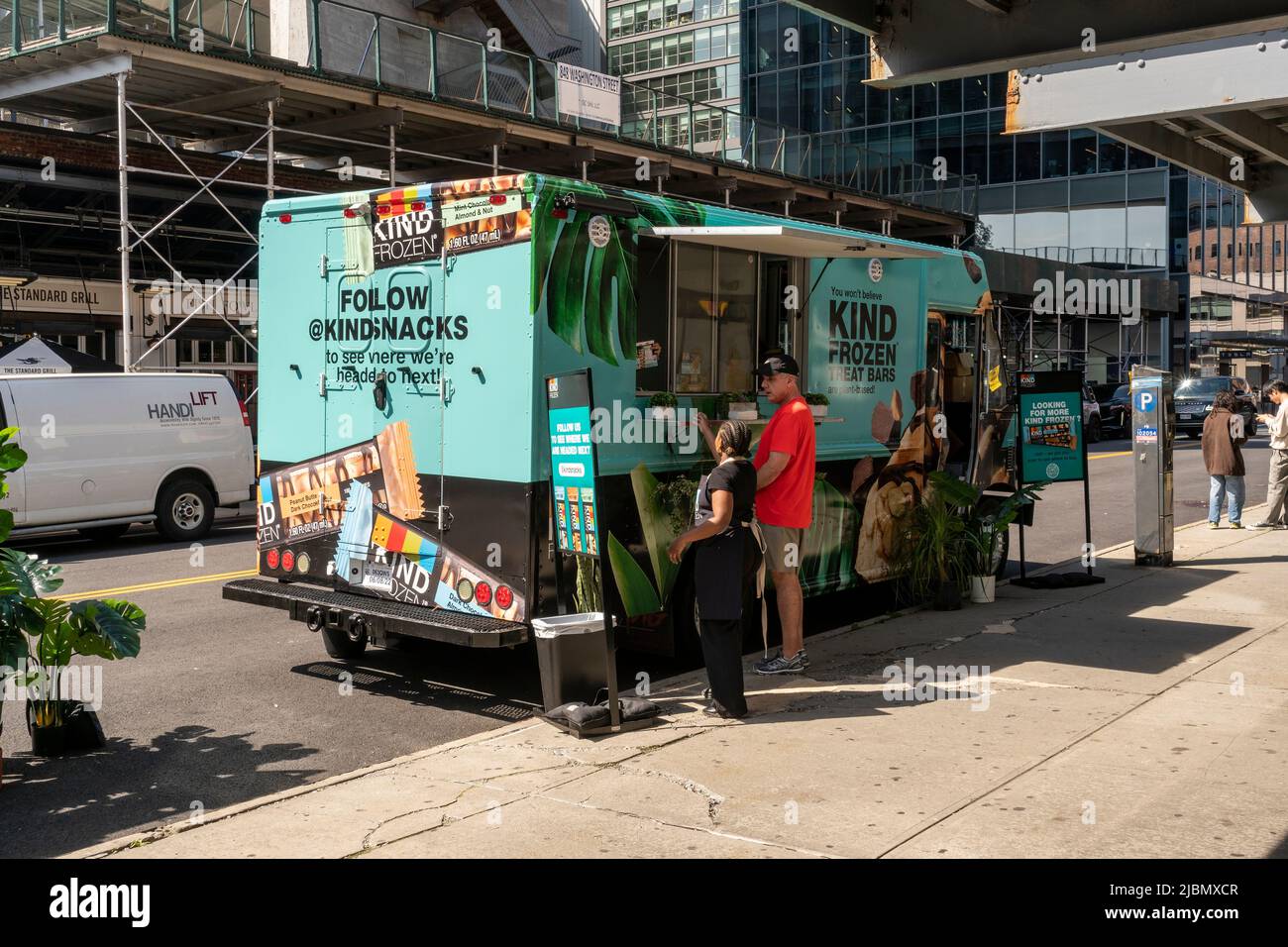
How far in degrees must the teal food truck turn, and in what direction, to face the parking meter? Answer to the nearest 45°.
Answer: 0° — it already faces it

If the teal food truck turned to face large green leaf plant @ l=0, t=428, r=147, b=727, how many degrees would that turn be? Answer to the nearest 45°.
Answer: approximately 180°

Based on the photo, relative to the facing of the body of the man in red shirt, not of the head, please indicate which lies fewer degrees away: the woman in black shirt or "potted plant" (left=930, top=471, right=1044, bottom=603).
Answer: the woman in black shirt

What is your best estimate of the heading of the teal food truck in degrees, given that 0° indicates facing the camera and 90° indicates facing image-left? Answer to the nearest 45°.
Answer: approximately 225°

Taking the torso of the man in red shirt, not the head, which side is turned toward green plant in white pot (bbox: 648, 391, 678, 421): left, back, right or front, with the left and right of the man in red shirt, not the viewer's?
front

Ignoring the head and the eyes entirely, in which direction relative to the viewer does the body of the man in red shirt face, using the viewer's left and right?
facing to the left of the viewer

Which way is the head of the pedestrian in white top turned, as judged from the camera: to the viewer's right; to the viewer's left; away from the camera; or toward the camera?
to the viewer's left

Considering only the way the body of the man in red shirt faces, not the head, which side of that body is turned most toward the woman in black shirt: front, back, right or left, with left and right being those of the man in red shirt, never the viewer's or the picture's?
left

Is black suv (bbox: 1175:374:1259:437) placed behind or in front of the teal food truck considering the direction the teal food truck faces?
in front

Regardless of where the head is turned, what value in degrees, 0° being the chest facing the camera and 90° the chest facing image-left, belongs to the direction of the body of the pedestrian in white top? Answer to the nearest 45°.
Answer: approximately 90°

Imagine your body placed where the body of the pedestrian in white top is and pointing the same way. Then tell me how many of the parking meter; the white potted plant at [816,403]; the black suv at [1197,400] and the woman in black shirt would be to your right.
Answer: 1

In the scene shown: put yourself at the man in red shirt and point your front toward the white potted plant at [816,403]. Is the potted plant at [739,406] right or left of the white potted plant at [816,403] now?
left

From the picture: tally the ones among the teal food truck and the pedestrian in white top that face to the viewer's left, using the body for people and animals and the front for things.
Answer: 1

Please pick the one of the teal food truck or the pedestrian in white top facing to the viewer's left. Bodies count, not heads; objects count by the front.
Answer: the pedestrian in white top
